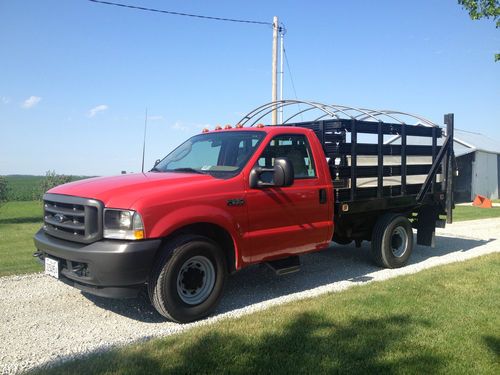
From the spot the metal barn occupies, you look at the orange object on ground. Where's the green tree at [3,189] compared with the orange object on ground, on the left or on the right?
right

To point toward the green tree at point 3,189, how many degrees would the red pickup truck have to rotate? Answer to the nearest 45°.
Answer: approximately 90° to its right

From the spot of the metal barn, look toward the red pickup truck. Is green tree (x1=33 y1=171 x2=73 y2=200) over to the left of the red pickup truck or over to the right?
right

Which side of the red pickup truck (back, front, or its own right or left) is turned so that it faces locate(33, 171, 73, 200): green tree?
right

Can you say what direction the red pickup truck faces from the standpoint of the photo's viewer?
facing the viewer and to the left of the viewer

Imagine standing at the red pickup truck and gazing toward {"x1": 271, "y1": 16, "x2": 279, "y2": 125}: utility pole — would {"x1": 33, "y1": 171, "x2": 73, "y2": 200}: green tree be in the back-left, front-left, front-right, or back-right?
front-left

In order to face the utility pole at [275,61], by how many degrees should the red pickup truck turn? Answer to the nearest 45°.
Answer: approximately 135° to its right

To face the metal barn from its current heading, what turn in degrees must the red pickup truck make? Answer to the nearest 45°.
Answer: approximately 180°

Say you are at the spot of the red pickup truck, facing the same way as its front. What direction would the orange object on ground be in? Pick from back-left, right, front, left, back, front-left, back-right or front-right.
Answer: back
